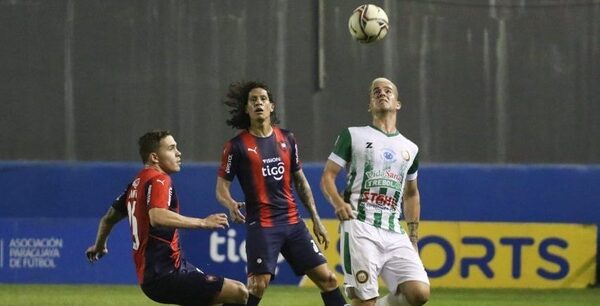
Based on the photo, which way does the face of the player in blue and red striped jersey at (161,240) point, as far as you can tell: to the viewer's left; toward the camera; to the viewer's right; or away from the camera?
to the viewer's right

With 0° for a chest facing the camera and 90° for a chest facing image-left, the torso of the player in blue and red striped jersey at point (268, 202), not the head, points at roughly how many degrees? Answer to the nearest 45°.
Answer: approximately 0°

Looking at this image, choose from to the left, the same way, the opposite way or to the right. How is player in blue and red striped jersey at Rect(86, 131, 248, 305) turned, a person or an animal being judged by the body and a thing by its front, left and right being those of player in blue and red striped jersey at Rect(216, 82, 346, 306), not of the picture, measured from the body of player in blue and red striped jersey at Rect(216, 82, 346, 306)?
to the left

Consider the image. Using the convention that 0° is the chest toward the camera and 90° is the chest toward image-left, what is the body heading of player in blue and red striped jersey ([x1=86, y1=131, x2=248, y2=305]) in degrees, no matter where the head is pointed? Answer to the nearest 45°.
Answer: approximately 270°

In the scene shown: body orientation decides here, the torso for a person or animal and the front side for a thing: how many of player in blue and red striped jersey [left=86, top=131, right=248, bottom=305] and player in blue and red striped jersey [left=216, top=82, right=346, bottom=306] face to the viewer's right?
1

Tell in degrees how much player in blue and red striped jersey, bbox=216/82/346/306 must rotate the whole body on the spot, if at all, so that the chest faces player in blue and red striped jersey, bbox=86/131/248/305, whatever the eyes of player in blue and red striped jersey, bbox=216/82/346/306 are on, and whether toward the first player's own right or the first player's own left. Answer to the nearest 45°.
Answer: approximately 45° to the first player's own right

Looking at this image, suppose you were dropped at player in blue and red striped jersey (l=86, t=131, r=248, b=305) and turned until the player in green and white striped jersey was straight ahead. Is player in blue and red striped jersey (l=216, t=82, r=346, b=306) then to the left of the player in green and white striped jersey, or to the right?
left

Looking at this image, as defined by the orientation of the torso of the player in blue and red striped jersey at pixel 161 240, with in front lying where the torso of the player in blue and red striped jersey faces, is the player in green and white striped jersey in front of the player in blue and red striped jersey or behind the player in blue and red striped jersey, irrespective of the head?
in front
